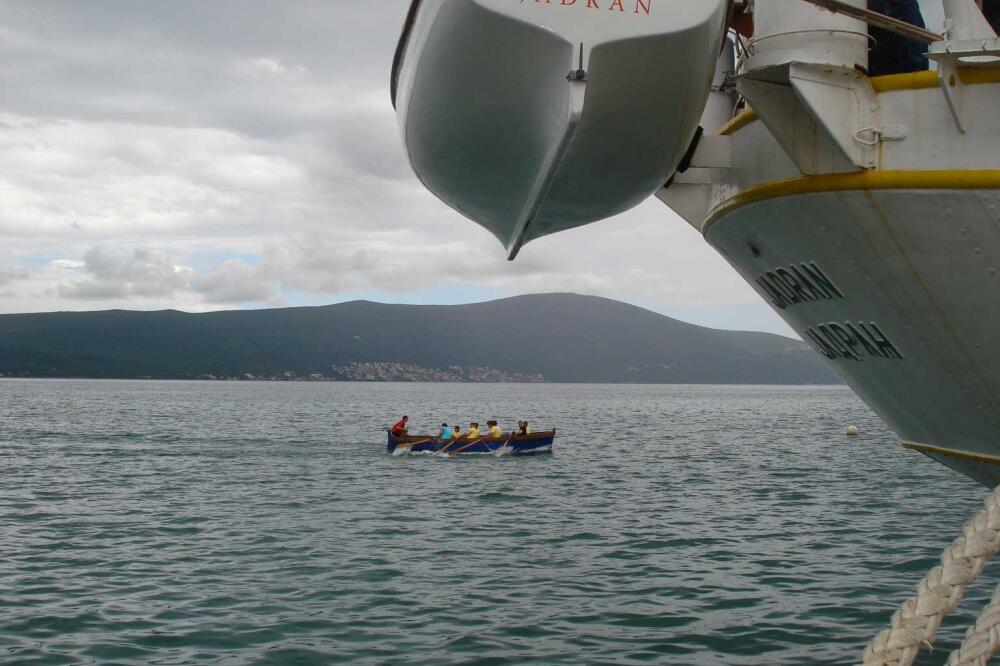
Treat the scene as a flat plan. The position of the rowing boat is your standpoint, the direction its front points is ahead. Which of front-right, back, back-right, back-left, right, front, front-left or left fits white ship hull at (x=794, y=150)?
right

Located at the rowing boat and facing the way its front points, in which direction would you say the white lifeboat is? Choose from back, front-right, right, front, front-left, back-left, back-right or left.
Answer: right

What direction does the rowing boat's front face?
to the viewer's right

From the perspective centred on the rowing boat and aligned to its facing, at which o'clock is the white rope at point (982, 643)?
The white rope is roughly at 3 o'clock from the rowing boat.

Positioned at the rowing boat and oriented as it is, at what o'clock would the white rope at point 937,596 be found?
The white rope is roughly at 3 o'clock from the rowing boat.
